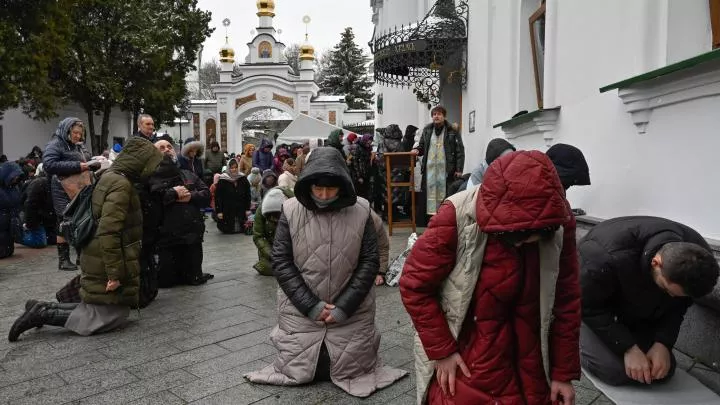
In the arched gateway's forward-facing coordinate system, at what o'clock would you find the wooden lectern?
The wooden lectern is roughly at 12 o'clock from the arched gateway.

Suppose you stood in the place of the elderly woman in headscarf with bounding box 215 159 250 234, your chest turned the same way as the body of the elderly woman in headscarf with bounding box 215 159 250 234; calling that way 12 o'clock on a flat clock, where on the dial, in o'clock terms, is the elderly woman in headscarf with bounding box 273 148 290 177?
the elderly woman in headscarf with bounding box 273 148 290 177 is roughly at 8 o'clock from the elderly woman in headscarf with bounding box 215 159 250 234.

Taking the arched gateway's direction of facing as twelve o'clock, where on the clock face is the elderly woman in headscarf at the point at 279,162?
The elderly woman in headscarf is roughly at 12 o'clock from the arched gateway.

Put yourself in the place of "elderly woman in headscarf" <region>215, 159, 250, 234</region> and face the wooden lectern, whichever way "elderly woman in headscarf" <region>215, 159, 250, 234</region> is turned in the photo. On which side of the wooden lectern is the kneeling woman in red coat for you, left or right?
right

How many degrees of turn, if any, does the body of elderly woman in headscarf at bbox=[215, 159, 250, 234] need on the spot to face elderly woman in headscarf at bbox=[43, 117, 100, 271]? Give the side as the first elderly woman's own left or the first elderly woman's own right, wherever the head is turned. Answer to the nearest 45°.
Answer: approximately 45° to the first elderly woman's own right

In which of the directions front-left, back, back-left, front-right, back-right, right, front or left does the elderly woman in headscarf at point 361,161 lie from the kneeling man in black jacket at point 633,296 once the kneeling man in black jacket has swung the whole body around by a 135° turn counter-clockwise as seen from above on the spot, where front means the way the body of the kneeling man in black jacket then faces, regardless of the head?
front-left
